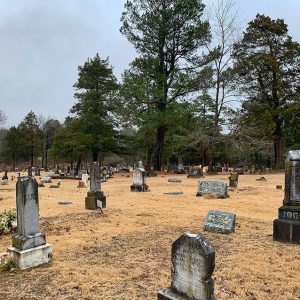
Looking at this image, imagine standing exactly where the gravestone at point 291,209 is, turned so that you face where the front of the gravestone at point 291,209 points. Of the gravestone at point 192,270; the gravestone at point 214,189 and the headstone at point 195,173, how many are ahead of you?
1

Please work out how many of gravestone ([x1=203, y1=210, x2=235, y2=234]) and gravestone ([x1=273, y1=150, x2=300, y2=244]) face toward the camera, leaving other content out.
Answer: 2

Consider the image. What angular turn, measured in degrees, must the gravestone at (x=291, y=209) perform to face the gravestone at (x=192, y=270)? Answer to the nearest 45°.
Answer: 0° — it already faces it

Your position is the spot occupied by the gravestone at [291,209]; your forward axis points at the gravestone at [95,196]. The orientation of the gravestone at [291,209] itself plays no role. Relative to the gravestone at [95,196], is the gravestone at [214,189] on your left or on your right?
right

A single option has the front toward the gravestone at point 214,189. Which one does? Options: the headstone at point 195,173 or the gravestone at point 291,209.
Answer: the headstone

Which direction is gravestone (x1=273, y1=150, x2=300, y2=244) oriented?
toward the camera

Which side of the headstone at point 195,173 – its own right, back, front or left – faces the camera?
front

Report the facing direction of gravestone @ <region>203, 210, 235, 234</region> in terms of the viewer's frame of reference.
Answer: facing the viewer

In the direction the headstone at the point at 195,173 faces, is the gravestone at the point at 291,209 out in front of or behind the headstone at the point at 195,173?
in front

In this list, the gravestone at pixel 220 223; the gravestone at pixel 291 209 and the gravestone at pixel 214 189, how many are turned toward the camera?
3

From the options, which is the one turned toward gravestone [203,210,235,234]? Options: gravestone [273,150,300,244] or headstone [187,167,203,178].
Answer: the headstone

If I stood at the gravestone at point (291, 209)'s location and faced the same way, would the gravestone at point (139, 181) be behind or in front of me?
behind
